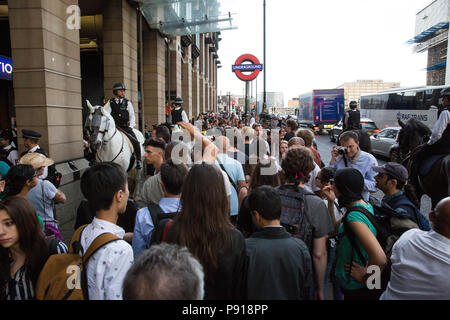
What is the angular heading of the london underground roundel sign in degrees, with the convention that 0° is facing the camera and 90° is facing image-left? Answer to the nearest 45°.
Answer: approximately 0°

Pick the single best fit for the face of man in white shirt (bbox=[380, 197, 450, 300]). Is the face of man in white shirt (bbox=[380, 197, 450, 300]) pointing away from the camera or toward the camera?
away from the camera

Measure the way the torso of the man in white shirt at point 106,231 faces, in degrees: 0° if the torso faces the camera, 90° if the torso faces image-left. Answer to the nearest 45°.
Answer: approximately 225°

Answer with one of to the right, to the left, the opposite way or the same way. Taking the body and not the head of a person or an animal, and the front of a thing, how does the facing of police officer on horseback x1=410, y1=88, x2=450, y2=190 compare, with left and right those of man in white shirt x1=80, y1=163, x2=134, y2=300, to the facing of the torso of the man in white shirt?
to the left

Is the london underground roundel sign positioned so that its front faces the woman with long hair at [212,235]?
yes

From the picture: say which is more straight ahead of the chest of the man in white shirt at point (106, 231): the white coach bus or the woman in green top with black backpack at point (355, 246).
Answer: the white coach bus

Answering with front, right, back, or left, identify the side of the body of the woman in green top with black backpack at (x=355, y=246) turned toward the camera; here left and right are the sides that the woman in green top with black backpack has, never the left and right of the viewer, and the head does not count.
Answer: left

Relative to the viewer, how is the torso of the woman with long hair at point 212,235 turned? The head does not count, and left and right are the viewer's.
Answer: facing away from the viewer

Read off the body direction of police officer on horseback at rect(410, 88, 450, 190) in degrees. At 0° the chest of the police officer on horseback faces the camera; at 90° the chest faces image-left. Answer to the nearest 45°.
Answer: approximately 90°

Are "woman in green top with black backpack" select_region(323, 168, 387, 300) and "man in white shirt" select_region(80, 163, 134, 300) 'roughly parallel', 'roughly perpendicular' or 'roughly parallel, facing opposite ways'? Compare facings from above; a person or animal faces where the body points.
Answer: roughly perpendicular
